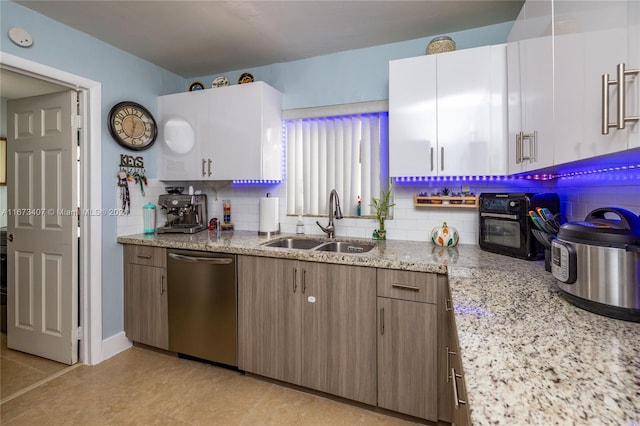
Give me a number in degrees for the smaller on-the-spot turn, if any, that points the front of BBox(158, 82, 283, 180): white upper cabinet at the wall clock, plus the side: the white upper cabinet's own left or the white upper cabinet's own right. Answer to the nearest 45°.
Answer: approximately 45° to the white upper cabinet's own right

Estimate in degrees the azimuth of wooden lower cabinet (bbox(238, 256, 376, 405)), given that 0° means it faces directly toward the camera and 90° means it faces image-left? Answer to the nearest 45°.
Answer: approximately 45°

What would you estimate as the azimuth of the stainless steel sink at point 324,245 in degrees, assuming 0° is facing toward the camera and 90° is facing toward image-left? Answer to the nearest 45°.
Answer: approximately 45°

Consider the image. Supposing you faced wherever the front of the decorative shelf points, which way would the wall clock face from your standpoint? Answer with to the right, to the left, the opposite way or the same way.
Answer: to the left

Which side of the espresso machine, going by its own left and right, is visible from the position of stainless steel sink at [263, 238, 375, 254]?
left

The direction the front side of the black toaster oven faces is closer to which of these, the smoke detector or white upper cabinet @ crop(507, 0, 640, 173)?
the smoke detector

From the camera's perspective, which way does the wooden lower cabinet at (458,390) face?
to the viewer's left

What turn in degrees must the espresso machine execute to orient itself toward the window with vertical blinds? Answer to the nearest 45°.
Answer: approximately 90° to its left

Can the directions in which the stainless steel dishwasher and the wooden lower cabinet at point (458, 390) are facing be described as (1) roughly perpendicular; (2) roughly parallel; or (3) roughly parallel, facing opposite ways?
roughly perpendicular
